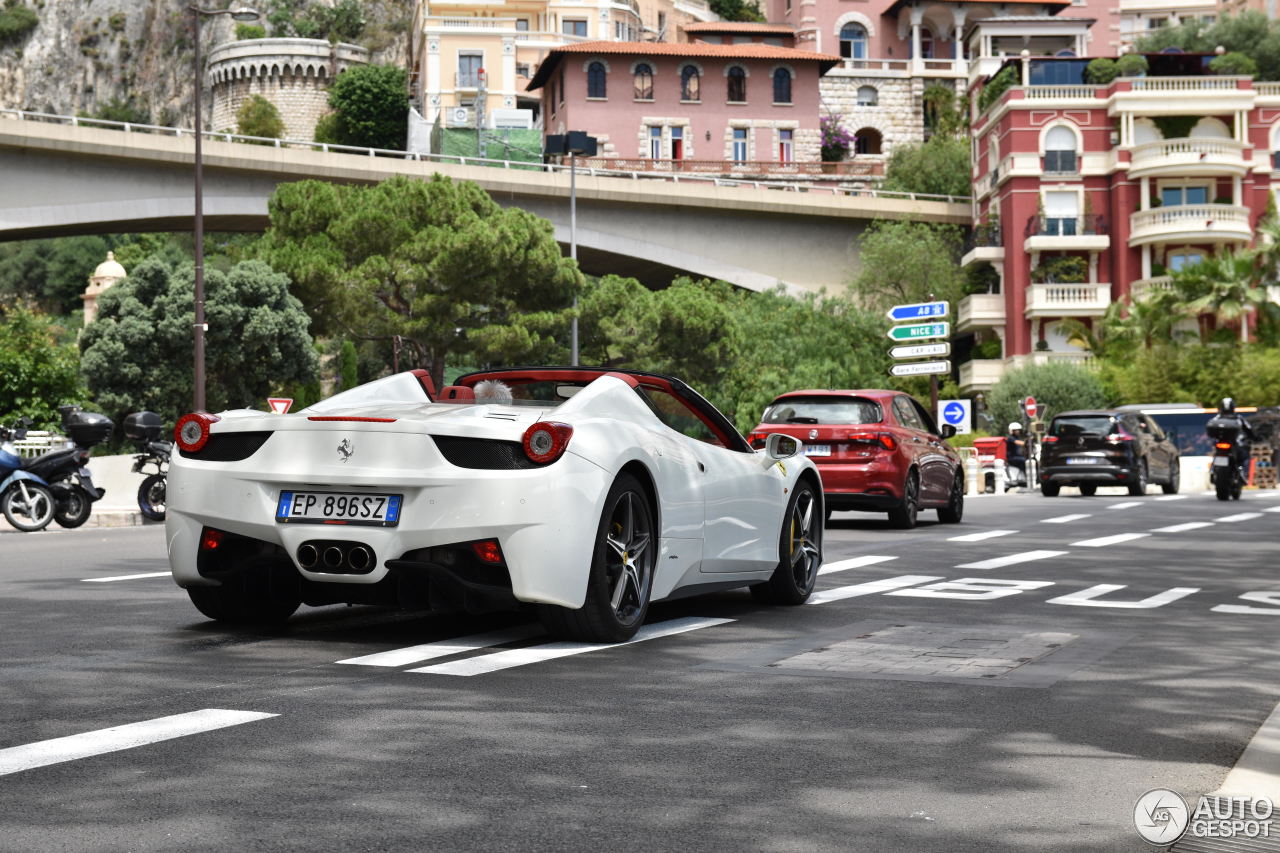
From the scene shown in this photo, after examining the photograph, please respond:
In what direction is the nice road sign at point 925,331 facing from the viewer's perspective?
toward the camera

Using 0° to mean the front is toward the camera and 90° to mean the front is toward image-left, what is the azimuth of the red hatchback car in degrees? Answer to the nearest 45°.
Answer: approximately 225°

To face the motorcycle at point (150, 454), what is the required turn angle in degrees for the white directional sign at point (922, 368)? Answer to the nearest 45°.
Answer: approximately 45° to its right

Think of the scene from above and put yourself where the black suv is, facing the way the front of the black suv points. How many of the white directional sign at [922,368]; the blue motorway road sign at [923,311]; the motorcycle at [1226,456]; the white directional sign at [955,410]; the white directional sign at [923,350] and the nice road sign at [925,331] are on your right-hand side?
1

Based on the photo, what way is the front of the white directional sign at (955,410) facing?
toward the camera

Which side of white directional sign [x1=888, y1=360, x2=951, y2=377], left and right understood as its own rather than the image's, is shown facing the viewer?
front

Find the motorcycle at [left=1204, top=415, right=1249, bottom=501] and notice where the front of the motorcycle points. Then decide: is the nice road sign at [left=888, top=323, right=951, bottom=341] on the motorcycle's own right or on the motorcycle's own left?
on the motorcycle's own left

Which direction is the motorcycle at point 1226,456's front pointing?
away from the camera

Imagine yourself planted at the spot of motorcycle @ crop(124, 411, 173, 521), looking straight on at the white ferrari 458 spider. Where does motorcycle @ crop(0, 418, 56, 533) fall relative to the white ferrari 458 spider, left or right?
right

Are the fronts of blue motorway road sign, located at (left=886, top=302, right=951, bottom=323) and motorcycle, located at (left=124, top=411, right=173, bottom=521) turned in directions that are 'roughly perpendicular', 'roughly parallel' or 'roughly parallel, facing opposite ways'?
roughly parallel, facing opposite ways
